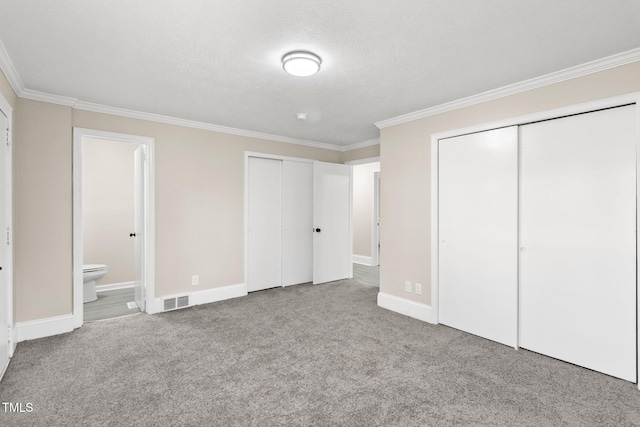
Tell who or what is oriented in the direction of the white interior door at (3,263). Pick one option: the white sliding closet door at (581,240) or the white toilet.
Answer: the white sliding closet door

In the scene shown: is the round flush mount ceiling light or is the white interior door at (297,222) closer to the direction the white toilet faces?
the white interior door

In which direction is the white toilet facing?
to the viewer's right

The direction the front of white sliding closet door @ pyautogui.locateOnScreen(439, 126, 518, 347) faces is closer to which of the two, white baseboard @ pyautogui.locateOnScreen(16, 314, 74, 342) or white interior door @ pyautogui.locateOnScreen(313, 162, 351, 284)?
the white baseboard

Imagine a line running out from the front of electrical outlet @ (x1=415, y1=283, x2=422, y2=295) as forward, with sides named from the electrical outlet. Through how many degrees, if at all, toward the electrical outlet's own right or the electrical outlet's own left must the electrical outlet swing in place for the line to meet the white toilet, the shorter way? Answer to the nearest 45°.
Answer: approximately 45° to the electrical outlet's own right

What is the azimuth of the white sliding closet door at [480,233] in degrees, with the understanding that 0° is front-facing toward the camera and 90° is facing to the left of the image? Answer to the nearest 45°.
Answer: approximately 45°
